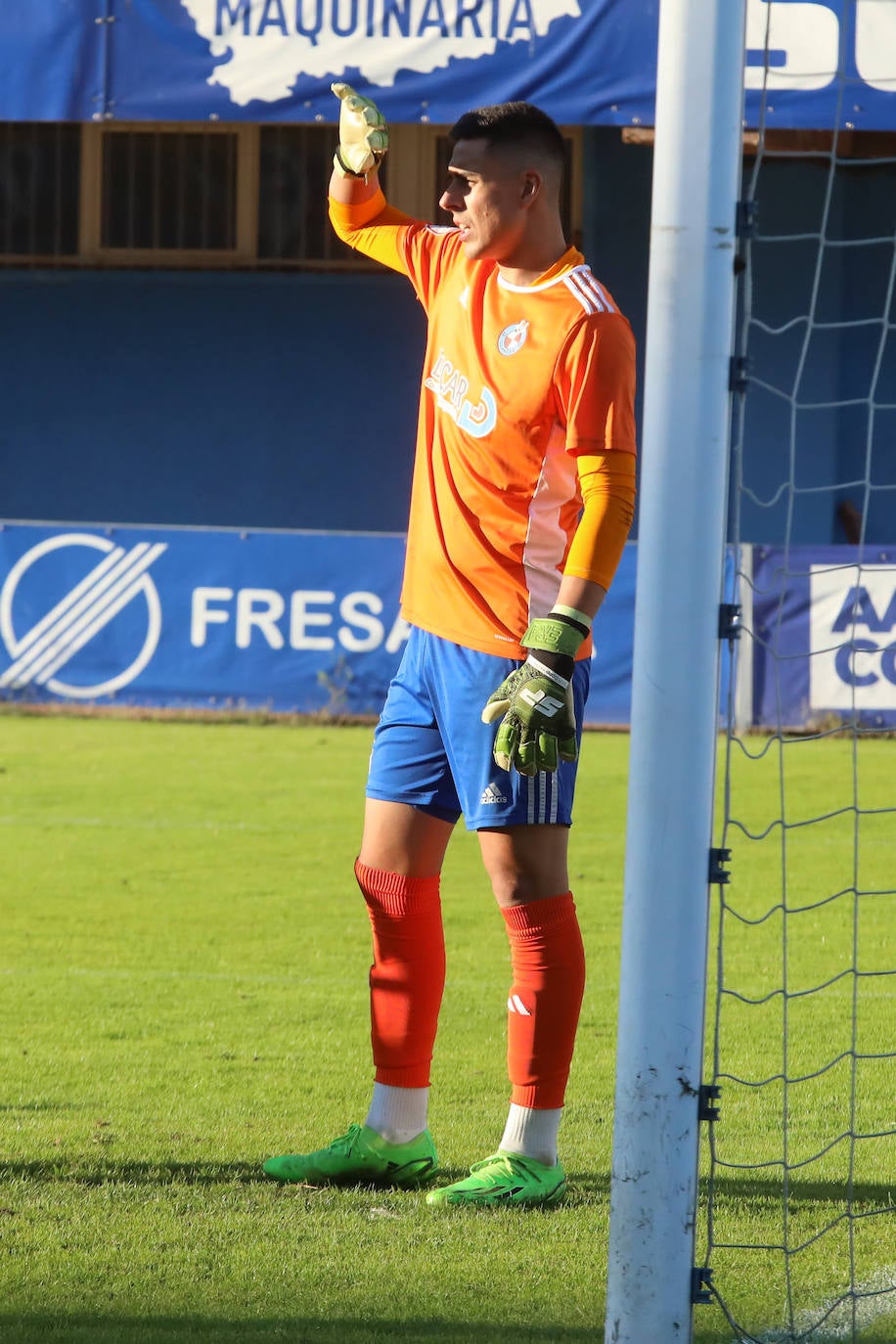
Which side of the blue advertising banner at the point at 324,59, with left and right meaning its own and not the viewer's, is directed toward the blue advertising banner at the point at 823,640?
left

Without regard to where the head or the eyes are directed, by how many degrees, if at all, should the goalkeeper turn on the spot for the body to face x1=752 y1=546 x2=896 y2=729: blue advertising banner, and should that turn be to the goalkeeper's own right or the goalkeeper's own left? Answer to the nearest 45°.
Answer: approximately 135° to the goalkeeper's own right

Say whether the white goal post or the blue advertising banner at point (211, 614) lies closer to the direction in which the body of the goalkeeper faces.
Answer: the white goal post

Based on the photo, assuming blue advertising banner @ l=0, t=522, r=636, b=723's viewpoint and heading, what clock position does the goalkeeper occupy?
The goalkeeper is roughly at 12 o'clock from the blue advertising banner.

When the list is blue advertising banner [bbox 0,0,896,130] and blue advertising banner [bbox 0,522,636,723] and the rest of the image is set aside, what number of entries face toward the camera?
2

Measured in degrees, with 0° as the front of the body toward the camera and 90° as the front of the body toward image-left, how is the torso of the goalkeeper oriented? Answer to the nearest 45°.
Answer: approximately 45°

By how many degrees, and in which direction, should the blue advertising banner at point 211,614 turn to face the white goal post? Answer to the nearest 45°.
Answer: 0° — it already faces it

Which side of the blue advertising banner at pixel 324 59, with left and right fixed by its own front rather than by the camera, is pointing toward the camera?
front

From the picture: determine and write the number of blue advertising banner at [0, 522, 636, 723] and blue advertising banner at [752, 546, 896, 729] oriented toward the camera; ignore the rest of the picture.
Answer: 2

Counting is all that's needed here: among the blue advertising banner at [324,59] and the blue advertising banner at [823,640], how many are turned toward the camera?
2

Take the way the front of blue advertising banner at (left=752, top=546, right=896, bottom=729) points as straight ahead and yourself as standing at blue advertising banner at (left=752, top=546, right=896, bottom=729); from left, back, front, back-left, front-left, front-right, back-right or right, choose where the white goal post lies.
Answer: front
